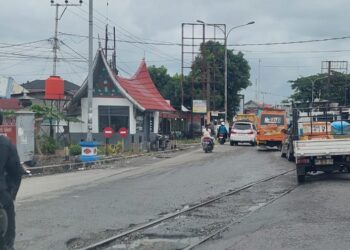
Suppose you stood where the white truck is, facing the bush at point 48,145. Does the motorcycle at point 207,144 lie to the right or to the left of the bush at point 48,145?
right

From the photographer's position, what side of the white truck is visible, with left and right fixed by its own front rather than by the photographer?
back

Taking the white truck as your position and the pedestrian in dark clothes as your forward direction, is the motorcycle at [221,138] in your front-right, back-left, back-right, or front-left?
back-right

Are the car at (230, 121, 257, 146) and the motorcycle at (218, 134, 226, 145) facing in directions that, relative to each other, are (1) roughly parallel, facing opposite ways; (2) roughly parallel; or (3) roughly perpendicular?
roughly parallel
